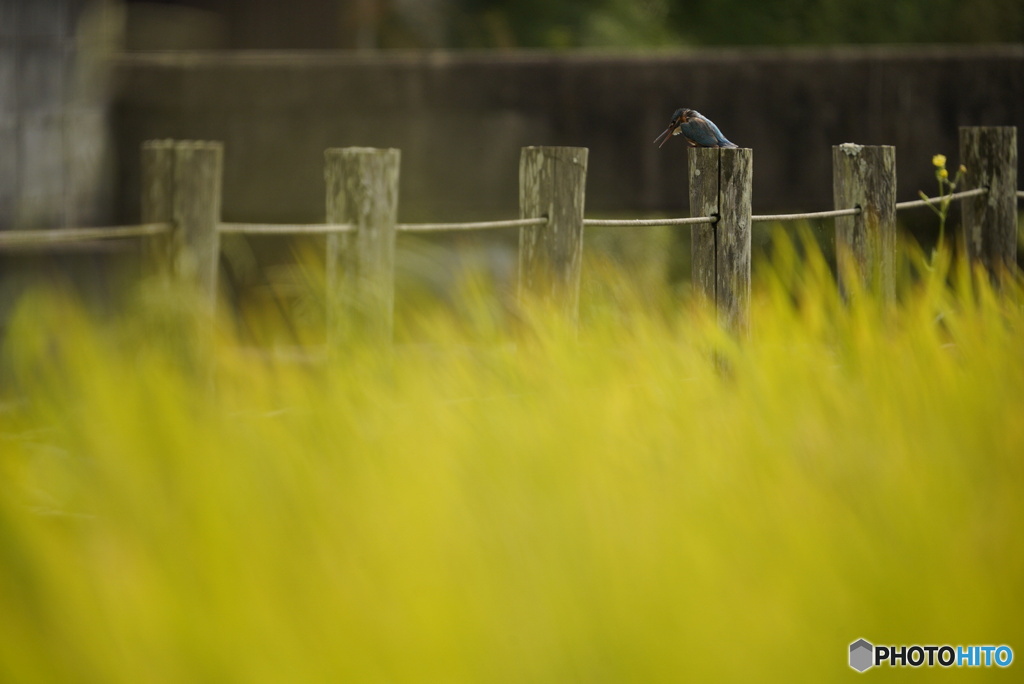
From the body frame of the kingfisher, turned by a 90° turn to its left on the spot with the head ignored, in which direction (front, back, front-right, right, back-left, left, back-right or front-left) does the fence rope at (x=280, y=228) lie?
front-right

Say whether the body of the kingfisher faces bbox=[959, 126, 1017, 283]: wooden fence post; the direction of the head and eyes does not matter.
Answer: no

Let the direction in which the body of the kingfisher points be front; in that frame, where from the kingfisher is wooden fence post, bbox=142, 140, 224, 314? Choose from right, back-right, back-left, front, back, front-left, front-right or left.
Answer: front-left

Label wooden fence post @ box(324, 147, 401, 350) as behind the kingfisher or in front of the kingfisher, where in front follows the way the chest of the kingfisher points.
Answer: in front

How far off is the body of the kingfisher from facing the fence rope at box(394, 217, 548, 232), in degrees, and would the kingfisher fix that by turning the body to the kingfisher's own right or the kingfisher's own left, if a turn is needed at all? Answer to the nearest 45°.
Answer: approximately 45° to the kingfisher's own left

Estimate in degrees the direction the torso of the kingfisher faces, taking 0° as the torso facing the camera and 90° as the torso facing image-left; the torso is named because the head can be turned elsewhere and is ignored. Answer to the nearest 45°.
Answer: approximately 90°

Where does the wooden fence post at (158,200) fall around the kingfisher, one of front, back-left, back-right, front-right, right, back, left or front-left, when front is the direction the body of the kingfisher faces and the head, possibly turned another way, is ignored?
front-left
